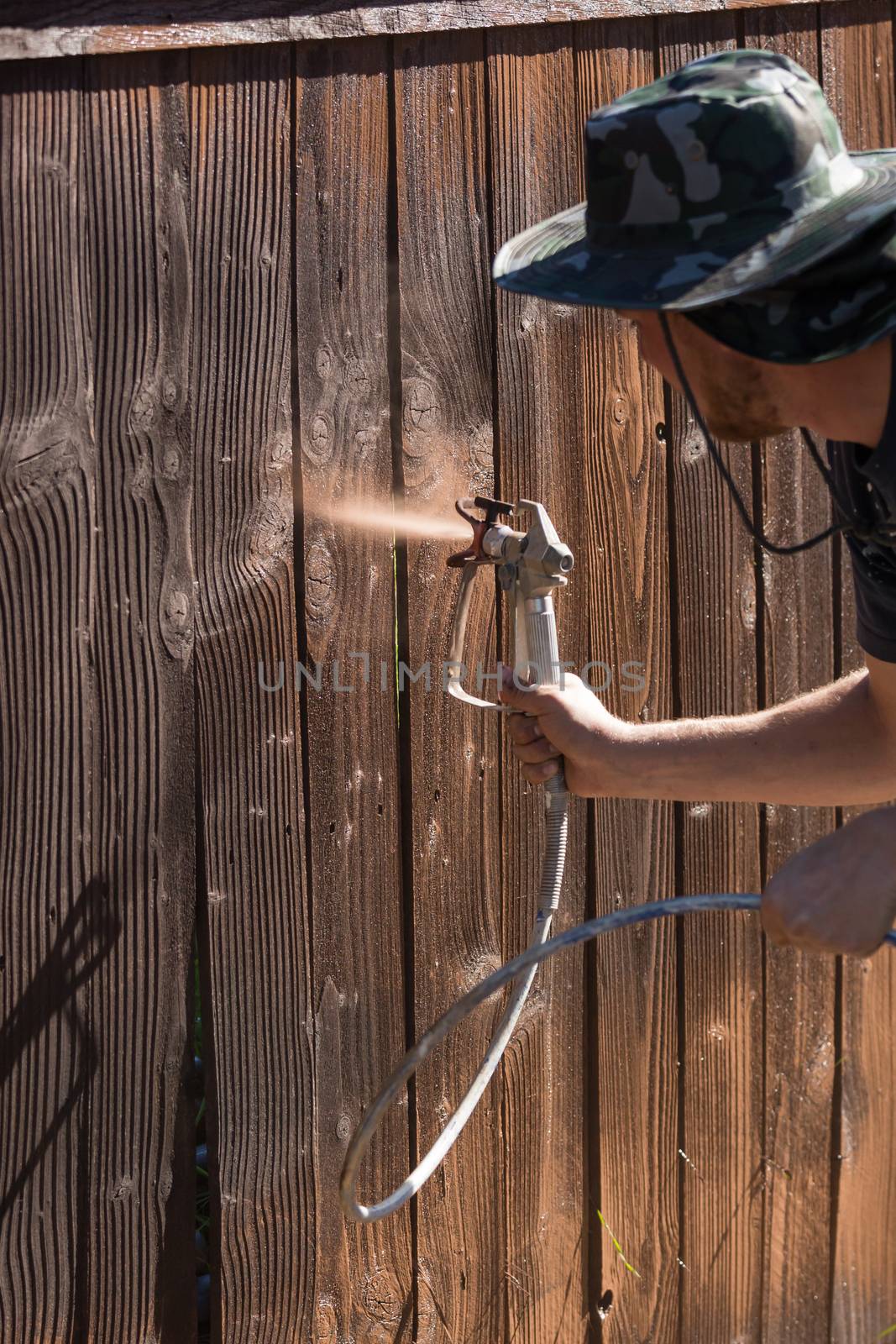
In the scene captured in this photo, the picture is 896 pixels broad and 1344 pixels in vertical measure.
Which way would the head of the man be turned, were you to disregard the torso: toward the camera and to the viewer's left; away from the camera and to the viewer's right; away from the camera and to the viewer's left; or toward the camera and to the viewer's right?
away from the camera and to the viewer's left

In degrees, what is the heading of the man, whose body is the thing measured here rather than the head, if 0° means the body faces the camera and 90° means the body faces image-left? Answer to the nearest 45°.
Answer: approximately 90°
